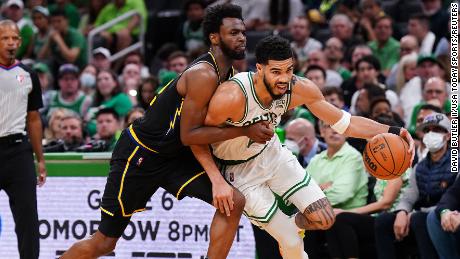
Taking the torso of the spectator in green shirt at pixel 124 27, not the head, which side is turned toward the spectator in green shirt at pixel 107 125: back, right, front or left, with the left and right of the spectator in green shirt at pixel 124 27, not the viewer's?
front

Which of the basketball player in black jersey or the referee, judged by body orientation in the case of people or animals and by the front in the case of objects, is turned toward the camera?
the referee

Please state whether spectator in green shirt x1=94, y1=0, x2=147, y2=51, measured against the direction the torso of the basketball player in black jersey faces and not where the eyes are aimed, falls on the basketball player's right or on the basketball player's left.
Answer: on the basketball player's left

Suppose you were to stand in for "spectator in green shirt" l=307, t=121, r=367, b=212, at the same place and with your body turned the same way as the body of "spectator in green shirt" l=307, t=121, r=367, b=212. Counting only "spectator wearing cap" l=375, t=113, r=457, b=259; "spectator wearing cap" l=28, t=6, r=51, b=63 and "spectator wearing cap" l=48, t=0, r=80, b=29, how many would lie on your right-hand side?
2

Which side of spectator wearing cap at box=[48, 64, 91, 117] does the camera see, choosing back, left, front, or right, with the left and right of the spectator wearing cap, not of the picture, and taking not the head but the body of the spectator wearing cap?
front

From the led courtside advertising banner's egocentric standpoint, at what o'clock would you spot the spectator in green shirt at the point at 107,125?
The spectator in green shirt is roughly at 6 o'clock from the led courtside advertising banner.

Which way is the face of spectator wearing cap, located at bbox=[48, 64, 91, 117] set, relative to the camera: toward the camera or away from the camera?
toward the camera

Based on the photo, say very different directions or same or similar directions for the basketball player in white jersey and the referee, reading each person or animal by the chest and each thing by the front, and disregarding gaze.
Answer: same or similar directions

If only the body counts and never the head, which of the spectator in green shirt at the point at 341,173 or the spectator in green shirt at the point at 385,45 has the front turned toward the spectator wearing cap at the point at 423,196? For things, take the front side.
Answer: the spectator in green shirt at the point at 385,45

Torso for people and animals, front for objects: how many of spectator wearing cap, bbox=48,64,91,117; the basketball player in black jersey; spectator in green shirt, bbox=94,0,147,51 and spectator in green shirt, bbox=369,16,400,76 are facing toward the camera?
3

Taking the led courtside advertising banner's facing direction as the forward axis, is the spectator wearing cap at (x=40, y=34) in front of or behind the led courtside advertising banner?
behind

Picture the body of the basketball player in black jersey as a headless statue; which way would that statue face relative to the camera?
to the viewer's right

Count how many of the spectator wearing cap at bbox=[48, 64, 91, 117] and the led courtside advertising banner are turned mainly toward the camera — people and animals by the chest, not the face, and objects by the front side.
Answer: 2

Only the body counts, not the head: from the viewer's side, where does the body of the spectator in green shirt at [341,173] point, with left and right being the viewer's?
facing the viewer and to the left of the viewer

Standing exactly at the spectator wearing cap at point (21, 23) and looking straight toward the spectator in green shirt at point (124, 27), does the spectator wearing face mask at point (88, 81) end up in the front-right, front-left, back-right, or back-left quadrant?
front-right

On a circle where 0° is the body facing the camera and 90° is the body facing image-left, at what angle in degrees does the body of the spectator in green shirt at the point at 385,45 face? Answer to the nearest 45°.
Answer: approximately 0°

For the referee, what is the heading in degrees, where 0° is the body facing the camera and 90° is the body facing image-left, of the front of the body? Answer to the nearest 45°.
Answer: approximately 0°

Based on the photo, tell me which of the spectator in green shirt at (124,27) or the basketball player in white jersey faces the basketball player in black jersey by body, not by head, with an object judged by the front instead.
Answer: the spectator in green shirt
